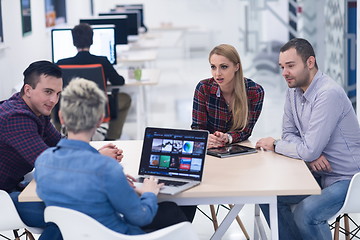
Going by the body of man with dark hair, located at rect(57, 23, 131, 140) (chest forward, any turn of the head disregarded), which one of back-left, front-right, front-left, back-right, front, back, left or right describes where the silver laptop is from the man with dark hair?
back

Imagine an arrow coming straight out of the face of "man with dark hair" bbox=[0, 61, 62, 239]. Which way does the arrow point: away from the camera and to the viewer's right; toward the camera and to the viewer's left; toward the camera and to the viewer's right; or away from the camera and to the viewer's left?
toward the camera and to the viewer's right

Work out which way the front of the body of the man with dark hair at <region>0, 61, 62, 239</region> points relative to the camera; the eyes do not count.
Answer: to the viewer's right

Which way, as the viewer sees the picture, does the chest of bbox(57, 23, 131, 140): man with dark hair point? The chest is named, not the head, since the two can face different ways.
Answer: away from the camera

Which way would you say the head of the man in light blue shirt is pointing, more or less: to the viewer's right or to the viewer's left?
to the viewer's left

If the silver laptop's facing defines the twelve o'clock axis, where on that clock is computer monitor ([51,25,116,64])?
The computer monitor is roughly at 4 o'clock from the silver laptop.

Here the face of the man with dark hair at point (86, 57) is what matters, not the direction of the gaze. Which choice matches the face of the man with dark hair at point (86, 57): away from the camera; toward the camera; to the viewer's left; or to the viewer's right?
away from the camera

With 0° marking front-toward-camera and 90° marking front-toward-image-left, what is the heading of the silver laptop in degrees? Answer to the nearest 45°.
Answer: approximately 45°
